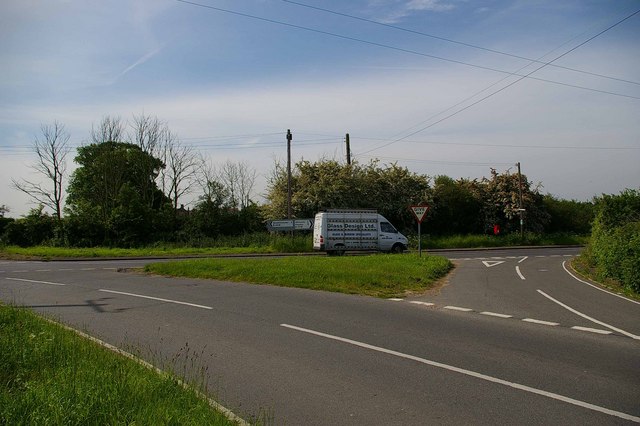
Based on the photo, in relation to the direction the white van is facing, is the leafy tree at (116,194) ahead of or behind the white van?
behind

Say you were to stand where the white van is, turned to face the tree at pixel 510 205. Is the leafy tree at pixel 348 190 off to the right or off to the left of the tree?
left

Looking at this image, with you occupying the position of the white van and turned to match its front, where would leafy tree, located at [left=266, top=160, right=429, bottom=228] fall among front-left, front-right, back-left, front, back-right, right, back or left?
left

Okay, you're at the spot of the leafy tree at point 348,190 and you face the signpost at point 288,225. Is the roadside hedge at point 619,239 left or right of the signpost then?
left

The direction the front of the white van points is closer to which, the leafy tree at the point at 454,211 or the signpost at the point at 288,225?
the leafy tree

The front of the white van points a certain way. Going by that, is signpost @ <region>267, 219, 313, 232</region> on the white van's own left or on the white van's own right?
on the white van's own left

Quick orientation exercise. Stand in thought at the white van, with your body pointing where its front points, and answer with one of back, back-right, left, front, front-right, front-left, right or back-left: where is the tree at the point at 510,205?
front-left

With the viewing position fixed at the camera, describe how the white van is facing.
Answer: facing to the right of the viewer

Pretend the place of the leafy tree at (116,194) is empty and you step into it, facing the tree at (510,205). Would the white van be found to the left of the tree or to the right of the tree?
right

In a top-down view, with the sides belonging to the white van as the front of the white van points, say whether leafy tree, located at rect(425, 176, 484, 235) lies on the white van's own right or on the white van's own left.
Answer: on the white van's own left

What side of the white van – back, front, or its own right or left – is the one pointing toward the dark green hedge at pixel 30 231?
back
